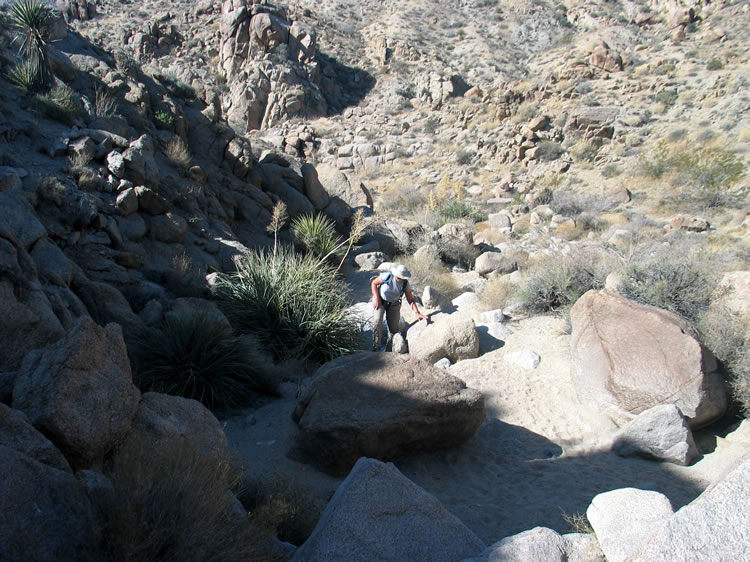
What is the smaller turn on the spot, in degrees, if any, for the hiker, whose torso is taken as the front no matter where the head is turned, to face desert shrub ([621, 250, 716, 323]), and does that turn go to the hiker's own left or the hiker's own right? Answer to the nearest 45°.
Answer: approximately 45° to the hiker's own left

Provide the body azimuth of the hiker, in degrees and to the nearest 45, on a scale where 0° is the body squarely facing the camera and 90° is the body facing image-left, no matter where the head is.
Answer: approximately 315°

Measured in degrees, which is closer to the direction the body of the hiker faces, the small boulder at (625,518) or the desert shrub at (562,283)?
the small boulder

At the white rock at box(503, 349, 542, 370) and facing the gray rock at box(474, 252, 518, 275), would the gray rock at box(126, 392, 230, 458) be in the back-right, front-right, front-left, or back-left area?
back-left

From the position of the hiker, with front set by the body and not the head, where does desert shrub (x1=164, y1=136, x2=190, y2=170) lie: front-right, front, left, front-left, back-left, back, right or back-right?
back

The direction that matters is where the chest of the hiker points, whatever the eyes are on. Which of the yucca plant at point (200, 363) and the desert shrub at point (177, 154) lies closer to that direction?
the yucca plant

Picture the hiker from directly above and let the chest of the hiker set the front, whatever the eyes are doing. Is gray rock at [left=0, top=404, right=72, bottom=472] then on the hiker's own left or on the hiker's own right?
on the hiker's own right

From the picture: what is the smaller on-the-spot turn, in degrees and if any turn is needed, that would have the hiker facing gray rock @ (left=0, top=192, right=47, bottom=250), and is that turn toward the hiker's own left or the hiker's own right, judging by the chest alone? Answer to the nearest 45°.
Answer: approximately 90° to the hiker's own right

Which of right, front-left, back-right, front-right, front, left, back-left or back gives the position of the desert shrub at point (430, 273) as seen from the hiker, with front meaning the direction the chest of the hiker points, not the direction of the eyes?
back-left

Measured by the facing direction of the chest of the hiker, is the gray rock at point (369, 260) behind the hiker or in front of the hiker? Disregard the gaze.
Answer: behind

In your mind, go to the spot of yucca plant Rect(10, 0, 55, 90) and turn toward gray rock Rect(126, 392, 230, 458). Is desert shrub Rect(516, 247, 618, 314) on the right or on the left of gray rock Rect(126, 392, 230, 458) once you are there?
left

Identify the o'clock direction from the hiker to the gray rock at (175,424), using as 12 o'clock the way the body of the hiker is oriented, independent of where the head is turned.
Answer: The gray rock is roughly at 2 o'clock from the hiker.

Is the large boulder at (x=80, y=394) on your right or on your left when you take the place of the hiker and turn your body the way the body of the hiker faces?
on your right
